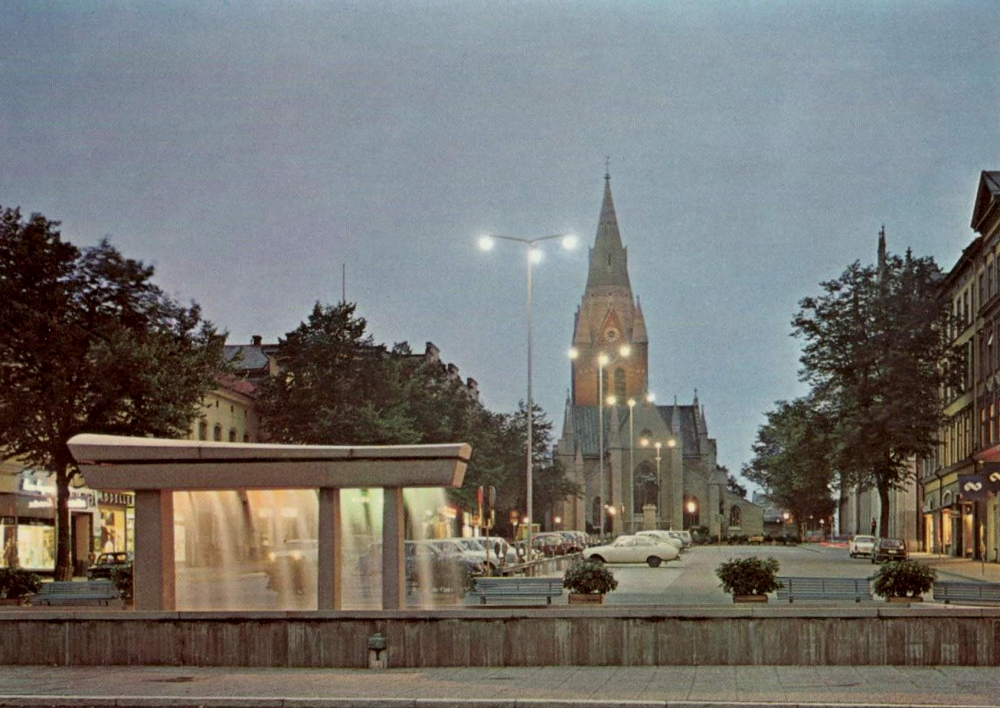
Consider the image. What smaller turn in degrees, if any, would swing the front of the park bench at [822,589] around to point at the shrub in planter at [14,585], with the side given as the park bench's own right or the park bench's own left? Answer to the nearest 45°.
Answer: approximately 90° to the park bench's own right

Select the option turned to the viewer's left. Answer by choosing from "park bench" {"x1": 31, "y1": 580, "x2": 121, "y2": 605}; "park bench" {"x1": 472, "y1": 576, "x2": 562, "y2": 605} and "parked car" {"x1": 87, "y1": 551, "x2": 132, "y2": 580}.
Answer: the parked car

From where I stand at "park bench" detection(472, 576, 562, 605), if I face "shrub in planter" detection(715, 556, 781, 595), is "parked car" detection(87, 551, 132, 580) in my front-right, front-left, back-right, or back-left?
back-left

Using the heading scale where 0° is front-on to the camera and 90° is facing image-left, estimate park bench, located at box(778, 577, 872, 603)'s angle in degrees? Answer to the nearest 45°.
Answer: approximately 0°

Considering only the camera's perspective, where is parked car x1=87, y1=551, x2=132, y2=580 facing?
facing to the left of the viewer

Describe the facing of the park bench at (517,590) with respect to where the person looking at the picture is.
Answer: facing the viewer

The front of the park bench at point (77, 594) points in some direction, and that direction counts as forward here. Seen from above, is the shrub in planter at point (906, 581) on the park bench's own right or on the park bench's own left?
on the park bench's own left
